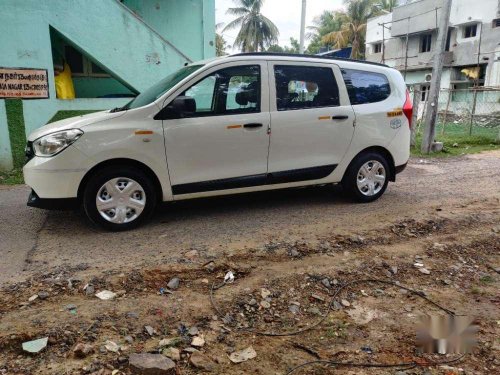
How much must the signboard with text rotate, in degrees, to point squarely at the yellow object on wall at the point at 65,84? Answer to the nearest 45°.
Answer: approximately 135° to its left

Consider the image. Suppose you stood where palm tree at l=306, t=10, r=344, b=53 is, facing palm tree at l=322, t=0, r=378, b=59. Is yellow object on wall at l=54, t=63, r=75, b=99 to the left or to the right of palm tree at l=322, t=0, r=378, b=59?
right

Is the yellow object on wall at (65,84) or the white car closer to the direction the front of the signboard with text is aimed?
the white car

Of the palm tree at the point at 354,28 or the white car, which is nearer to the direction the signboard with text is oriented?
the white car

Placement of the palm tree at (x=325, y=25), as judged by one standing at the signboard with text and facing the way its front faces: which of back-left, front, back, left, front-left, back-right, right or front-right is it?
back-left

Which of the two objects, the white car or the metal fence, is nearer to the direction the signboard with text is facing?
the white car

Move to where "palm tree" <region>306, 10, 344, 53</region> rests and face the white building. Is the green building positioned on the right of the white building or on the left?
right

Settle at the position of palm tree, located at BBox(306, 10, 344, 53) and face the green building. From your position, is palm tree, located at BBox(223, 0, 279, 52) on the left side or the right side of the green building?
right

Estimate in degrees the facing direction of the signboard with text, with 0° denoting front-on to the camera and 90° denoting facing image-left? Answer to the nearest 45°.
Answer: approximately 0°

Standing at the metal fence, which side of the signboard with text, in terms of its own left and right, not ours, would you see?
left

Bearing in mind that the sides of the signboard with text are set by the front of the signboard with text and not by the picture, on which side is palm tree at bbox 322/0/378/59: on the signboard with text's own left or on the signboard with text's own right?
on the signboard with text's own left

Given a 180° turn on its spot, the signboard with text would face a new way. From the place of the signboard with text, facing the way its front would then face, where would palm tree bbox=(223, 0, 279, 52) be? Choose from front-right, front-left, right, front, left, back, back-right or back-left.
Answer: front-right

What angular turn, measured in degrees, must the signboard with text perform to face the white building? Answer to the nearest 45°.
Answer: approximately 90° to its left

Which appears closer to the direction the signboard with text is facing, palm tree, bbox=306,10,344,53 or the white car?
the white car

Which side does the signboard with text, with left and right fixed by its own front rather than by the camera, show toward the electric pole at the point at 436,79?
left
